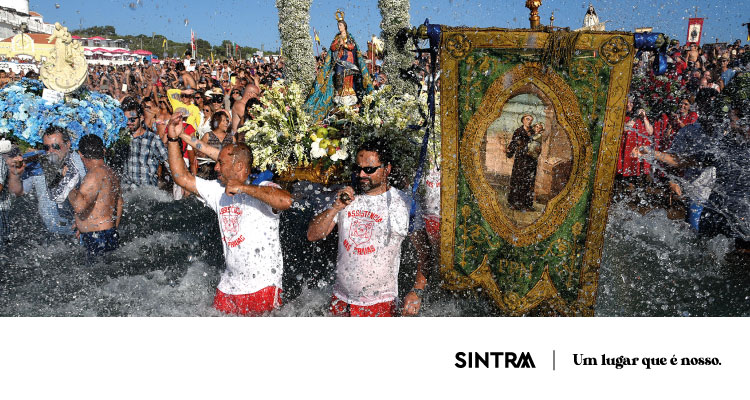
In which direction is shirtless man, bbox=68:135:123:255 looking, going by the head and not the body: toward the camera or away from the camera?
away from the camera

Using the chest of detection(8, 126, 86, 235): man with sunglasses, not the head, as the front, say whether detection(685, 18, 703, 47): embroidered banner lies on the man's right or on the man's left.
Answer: on the man's left

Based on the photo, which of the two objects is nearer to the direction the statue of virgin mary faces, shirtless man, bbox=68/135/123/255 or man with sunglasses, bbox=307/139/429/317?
the man with sunglasses

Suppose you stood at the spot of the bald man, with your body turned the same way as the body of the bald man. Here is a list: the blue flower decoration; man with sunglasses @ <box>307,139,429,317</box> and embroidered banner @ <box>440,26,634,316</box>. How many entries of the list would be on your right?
1

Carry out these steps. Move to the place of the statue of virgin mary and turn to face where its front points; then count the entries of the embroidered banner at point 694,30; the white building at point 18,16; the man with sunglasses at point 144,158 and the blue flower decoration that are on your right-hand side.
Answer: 3

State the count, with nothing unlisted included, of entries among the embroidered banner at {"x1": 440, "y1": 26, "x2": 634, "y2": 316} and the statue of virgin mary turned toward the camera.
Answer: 2

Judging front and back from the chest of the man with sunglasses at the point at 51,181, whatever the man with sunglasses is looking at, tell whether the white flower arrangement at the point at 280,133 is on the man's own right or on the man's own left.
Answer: on the man's own left

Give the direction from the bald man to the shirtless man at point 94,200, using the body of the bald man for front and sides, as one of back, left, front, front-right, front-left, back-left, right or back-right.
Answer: right

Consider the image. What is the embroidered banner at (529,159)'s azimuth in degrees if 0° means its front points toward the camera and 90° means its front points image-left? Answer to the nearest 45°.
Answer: approximately 0°

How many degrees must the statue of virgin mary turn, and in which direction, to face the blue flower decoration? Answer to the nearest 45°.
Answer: approximately 90° to its right
